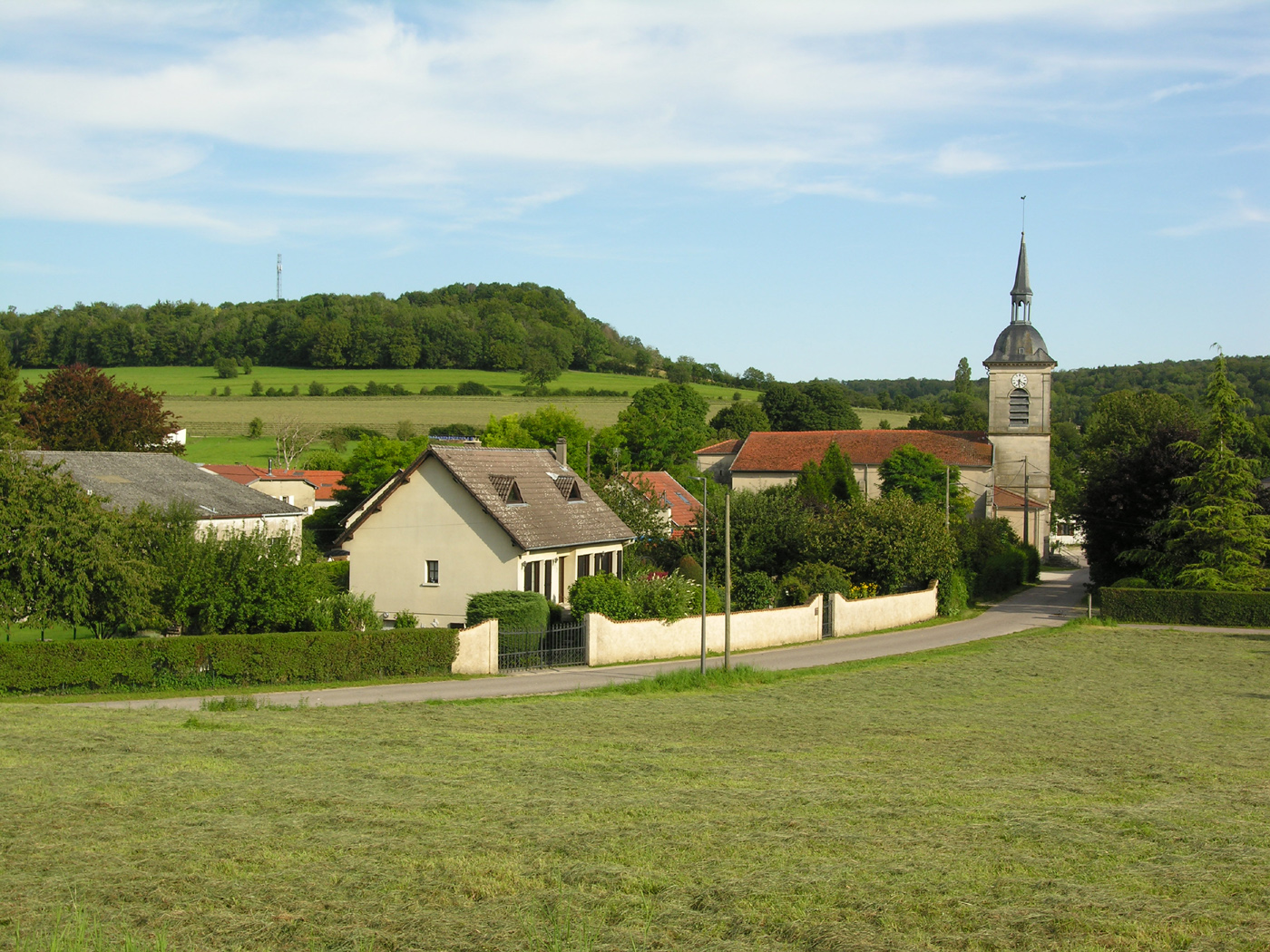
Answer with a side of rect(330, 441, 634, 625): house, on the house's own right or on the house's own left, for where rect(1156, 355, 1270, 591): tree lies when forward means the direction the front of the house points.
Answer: on the house's own left

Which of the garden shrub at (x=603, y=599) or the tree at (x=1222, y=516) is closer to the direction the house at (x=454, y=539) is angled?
the garden shrub

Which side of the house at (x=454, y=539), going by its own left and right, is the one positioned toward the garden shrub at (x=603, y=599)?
front

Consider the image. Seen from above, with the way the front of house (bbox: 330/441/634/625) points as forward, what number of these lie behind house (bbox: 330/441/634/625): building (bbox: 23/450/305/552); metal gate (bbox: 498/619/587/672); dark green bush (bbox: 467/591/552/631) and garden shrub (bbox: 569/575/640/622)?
1

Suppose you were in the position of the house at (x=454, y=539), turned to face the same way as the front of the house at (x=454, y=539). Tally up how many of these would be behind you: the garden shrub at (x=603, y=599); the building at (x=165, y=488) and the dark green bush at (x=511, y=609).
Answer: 1

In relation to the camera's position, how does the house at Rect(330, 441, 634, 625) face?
facing the viewer and to the right of the viewer

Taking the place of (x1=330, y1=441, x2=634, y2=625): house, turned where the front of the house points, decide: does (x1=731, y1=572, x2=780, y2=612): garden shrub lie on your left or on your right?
on your left

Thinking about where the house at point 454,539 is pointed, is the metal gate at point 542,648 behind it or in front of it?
in front
